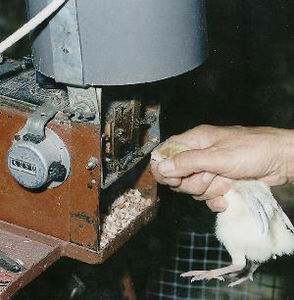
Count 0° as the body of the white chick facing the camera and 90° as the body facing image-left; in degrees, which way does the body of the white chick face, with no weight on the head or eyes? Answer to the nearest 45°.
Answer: approximately 90°
